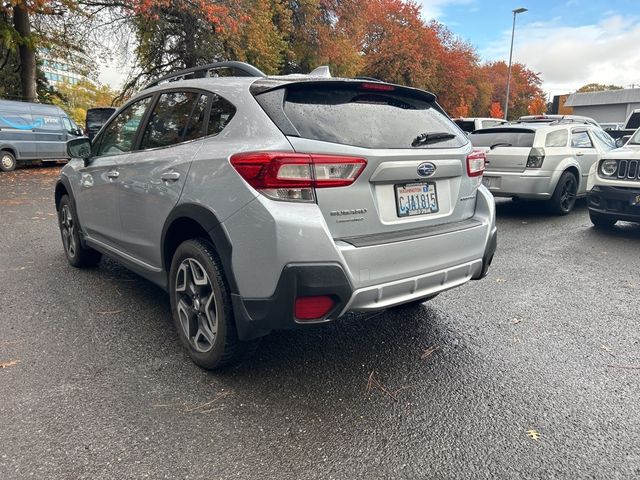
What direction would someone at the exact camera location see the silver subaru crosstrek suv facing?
facing away from the viewer and to the left of the viewer

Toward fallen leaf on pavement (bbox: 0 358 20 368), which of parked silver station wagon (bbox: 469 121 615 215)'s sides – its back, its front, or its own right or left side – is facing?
back

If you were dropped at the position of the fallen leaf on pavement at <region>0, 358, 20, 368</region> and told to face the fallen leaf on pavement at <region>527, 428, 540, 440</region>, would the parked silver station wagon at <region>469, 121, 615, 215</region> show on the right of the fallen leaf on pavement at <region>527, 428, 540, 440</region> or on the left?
left

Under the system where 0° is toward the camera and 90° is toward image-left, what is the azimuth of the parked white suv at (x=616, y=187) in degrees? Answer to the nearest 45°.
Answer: approximately 45°

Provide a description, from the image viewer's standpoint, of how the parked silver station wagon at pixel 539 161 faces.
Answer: facing away from the viewer and to the right of the viewer
